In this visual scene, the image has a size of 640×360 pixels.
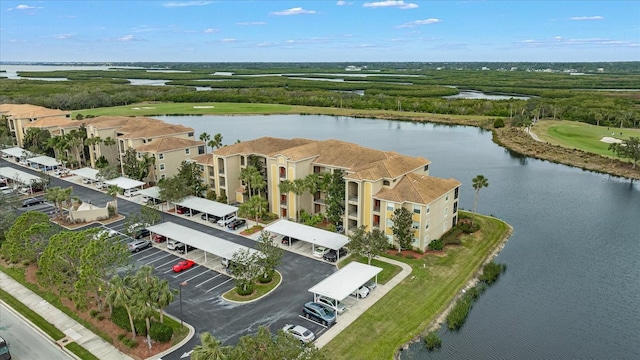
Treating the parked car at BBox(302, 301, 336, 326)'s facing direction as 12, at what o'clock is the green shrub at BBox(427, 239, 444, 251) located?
The green shrub is roughly at 9 o'clock from the parked car.

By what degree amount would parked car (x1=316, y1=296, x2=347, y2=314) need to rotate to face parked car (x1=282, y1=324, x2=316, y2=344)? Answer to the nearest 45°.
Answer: approximately 90° to its right

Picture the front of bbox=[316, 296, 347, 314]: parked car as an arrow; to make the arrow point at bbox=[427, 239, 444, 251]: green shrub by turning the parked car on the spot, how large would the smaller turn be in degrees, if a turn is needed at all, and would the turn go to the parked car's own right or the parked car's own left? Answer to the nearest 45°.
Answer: approximately 90° to the parked car's own left

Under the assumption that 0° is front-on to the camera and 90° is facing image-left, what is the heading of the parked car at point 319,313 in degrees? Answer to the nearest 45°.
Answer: approximately 315°

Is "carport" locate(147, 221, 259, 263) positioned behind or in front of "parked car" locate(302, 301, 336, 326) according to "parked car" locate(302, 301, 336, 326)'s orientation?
behind

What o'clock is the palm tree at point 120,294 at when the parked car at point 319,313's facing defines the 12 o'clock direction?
The palm tree is roughly at 4 o'clock from the parked car.

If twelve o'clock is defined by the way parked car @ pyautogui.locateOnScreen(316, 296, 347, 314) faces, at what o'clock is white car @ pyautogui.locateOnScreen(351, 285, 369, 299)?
The white car is roughly at 9 o'clock from the parked car.

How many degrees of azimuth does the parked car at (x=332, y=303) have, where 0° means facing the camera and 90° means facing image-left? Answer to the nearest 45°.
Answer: approximately 315°

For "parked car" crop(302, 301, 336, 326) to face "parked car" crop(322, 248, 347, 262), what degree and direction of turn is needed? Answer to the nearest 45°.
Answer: approximately 135° to its left

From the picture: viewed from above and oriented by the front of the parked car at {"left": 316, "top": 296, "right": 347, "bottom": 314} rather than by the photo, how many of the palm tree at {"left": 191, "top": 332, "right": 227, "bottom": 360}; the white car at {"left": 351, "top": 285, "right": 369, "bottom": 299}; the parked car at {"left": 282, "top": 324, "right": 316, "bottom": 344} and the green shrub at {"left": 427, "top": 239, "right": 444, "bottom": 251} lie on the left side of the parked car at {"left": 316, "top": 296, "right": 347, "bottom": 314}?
2

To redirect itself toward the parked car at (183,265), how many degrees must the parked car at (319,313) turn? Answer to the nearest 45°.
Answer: approximately 180°

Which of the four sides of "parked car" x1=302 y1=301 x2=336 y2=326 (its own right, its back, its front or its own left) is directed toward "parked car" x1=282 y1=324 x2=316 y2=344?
right
